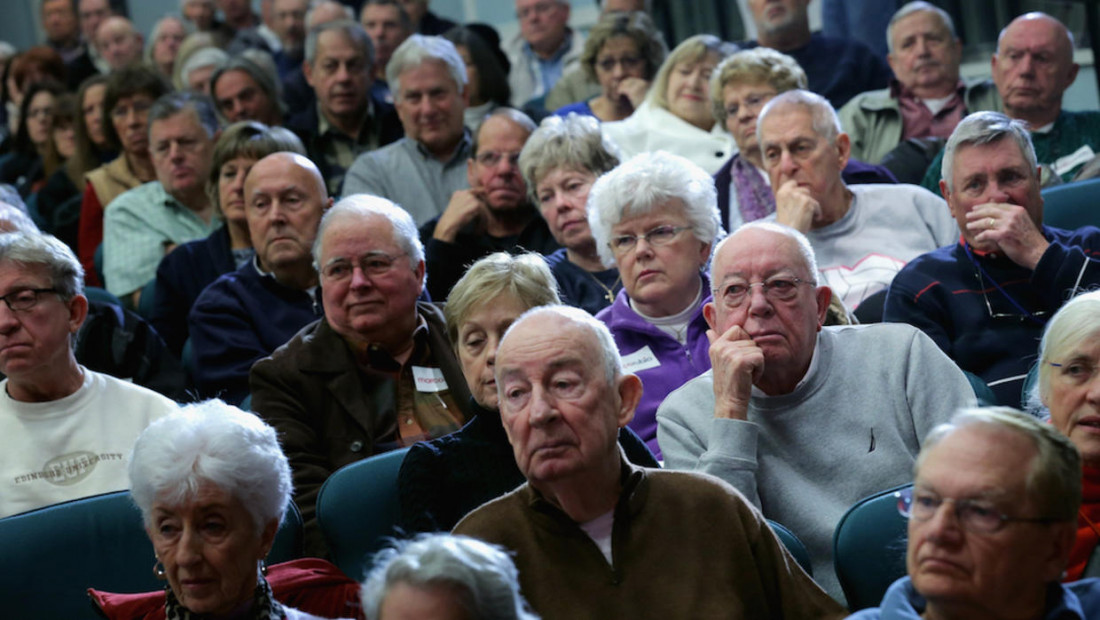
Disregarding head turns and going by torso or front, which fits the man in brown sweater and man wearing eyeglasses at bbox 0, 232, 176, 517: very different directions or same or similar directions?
same or similar directions

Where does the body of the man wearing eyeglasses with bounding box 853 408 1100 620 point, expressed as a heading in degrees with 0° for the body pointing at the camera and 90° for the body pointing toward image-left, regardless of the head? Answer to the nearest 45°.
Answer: approximately 45°

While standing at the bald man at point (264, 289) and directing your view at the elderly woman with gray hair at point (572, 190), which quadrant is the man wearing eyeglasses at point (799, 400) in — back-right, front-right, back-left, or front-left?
front-right

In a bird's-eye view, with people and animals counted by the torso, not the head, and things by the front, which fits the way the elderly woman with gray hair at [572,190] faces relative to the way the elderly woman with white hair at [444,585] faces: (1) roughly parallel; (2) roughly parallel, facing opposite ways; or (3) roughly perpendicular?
roughly parallel

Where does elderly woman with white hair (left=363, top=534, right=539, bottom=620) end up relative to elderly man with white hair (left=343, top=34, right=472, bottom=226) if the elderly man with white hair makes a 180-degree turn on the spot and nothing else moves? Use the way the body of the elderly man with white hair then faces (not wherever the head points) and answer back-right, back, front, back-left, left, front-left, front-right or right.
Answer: back

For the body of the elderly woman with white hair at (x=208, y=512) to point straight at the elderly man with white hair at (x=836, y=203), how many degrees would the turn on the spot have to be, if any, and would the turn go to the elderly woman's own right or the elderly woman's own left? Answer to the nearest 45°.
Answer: approximately 180°

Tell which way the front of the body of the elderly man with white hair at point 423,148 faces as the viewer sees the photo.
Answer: toward the camera

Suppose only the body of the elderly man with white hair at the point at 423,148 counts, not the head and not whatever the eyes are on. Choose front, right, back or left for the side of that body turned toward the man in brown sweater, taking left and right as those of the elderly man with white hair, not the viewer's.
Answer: front

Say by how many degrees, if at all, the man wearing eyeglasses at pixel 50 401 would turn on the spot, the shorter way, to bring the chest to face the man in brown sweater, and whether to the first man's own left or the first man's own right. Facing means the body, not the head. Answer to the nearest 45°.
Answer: approximately 90° to the first man's own left

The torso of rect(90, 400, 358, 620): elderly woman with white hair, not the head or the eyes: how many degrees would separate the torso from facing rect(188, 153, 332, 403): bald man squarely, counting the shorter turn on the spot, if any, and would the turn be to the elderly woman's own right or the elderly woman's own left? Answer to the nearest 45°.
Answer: approximately 135° to the elderly woman's own right

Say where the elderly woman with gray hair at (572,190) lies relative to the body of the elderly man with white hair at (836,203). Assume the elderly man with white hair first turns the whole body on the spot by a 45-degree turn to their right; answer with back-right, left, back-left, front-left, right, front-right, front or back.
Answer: front

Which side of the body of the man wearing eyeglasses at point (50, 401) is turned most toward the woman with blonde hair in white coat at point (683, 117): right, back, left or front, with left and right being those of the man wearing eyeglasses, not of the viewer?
back

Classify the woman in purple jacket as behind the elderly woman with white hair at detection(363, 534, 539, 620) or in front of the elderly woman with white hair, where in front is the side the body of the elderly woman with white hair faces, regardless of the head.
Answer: behind

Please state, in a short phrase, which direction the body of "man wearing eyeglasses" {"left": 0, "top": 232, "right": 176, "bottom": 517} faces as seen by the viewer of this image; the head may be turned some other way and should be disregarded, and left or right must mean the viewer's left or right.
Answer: facing the viewer and to the left of the viewer

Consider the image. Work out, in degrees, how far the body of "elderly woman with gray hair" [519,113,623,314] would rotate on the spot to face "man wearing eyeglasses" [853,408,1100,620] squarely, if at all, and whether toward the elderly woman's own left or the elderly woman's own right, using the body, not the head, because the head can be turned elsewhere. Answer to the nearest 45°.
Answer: approximately 45° to the elderly woman's own left

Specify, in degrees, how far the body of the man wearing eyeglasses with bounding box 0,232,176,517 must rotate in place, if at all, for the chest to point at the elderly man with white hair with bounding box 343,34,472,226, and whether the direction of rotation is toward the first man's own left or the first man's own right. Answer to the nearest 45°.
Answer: approximately 180°

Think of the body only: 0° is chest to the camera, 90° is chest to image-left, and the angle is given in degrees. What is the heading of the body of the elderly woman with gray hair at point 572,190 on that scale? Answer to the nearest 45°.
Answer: approximately 45°

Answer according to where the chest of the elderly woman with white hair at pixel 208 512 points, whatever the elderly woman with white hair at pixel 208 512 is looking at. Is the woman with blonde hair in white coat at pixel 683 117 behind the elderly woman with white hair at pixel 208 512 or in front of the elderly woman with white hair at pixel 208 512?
behind

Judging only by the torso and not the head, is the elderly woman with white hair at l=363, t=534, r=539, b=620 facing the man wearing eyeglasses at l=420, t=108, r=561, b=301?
no

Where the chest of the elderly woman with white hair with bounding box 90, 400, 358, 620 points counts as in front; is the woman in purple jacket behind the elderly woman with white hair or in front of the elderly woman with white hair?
behind
